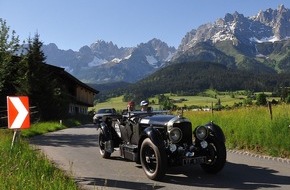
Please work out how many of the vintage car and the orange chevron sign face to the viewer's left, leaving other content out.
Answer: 0

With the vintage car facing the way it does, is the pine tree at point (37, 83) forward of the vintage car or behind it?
behind

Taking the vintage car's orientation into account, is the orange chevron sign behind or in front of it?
behind

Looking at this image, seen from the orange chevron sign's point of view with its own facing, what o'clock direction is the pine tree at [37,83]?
The pine tree is roughly at 6 o'clock from the orange chevron sign.

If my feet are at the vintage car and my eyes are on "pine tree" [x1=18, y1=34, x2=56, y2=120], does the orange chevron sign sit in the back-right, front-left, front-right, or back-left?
front-left

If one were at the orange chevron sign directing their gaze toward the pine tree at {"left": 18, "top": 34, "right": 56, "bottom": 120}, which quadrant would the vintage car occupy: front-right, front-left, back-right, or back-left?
back-right

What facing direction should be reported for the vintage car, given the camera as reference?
facing the viewer and to the right of the viewer

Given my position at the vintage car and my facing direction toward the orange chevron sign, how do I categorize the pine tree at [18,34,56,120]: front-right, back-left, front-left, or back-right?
front-right

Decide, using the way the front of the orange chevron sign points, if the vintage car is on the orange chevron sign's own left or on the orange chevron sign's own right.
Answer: on the orange chevron sign's own left

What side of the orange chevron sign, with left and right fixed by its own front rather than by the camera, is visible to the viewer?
front
